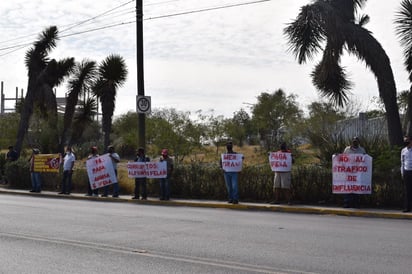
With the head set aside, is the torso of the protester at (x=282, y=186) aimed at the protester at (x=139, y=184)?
no

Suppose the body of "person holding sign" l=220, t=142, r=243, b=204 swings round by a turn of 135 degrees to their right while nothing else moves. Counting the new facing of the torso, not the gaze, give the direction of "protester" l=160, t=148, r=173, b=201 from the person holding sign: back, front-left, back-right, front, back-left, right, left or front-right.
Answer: front

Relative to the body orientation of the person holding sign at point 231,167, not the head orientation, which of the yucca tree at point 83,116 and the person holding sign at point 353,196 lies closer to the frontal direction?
the person holding sign

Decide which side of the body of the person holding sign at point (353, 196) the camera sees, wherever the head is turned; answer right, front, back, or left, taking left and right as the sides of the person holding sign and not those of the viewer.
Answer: front

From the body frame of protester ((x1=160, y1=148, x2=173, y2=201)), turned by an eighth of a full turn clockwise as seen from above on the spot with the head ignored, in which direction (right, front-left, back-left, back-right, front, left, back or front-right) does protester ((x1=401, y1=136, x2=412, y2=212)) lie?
back-left

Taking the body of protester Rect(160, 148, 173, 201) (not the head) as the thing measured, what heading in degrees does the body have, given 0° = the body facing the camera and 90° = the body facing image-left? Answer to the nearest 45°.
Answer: approximately 45°

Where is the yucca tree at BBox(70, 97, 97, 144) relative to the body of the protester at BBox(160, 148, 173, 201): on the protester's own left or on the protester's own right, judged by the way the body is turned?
on the protester's own right

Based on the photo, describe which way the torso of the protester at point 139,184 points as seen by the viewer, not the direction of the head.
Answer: toward the camera

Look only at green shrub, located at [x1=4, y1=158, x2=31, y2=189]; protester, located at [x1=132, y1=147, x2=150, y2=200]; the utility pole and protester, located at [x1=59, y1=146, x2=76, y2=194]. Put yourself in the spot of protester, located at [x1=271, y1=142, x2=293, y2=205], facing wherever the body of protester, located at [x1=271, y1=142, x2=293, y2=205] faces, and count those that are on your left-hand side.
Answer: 0

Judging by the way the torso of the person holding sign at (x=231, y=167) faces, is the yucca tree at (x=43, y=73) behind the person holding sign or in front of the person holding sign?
behind

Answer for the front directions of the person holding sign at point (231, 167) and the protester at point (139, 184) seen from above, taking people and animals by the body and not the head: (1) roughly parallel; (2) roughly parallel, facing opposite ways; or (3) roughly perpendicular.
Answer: roughly parallel

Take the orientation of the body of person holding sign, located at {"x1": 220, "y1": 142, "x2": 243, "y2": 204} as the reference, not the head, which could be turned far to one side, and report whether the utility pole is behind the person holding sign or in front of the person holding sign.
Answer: behind

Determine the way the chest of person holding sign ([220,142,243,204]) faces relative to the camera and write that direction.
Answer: toward the camera

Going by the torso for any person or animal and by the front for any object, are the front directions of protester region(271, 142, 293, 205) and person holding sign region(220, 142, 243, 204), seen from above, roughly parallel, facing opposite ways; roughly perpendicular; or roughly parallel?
roughly parallel
